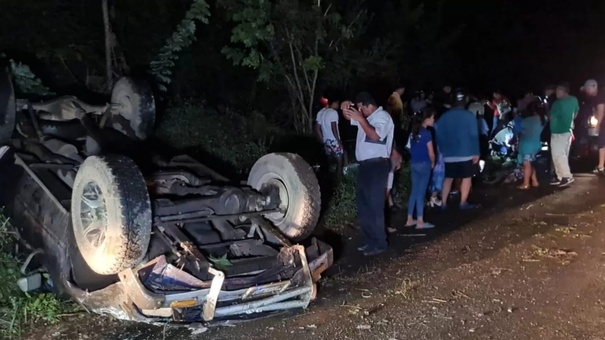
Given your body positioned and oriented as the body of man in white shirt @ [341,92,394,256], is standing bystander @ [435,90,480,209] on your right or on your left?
on your right

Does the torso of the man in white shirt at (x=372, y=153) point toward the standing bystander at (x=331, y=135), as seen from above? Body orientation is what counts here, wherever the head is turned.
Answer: no

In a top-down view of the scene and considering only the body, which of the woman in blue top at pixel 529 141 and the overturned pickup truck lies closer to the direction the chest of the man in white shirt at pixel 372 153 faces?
the overturned pickup truck

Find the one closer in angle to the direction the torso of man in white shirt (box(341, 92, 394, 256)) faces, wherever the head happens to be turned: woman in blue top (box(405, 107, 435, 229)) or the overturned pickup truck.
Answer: the overturned pickup truck

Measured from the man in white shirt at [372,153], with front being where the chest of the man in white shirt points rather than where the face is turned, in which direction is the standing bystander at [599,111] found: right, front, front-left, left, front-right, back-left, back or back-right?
back-right

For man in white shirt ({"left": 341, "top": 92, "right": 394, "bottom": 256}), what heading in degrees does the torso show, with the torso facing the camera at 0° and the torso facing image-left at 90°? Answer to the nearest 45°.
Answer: approximately 90°

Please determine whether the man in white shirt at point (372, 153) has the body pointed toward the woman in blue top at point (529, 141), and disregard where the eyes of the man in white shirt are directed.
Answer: no

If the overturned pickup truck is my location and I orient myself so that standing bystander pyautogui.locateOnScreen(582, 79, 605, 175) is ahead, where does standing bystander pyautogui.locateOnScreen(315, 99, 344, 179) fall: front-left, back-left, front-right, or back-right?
front-left

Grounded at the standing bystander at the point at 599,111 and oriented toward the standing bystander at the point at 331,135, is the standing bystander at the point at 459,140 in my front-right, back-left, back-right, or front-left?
front-left

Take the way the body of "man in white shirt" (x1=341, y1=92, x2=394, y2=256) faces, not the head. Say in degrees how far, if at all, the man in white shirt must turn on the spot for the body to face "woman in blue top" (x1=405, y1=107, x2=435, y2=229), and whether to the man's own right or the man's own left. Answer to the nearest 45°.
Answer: approximately 135° to the man's own right

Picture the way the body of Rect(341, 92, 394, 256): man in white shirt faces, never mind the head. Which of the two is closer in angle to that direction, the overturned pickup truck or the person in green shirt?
the overturned pickup truck

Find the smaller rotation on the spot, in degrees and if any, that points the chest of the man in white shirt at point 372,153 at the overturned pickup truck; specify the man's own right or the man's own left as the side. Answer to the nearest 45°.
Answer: approximately 45° to the man's own left
